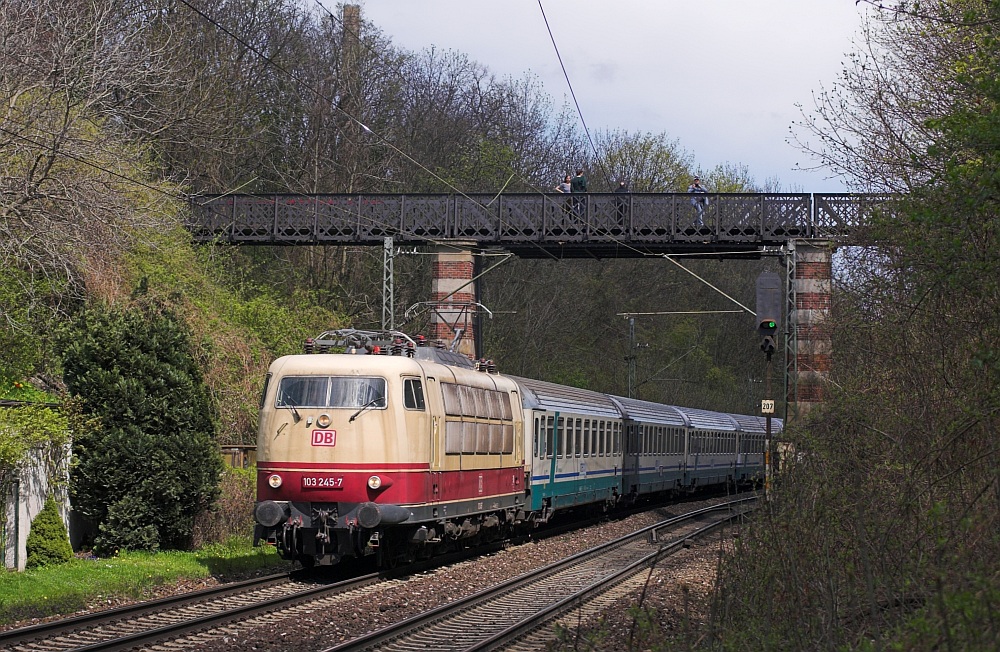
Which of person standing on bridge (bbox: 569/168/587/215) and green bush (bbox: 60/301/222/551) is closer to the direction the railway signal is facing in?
the green bush

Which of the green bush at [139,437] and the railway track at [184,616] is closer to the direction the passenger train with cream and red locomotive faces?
the railway track

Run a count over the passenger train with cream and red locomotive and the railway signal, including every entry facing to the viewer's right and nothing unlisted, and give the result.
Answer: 0

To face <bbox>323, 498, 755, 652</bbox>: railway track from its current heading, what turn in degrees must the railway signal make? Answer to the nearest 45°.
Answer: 0° — it already faces it

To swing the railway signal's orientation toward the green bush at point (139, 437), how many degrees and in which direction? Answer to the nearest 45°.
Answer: approximately 45° to its right

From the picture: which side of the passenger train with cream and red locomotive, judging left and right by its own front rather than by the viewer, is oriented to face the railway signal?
back

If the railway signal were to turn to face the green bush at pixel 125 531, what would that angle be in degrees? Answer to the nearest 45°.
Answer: approximately 45° to its right

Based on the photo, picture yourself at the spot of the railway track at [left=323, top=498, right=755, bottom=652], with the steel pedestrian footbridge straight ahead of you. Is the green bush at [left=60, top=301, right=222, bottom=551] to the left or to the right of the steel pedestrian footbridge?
left

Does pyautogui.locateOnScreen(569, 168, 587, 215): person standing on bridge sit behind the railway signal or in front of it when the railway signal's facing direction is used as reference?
behind

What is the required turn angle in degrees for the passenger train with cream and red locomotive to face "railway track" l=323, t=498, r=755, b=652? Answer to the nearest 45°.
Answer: approximately 90° to its left

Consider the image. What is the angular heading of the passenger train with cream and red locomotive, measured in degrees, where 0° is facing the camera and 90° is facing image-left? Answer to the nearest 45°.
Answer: approximately 45°
